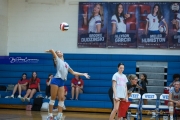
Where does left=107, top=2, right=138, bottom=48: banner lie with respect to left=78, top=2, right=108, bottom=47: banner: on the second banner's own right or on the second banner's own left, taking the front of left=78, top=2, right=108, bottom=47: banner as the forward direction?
on the second banner's own left

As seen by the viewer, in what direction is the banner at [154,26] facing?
toward the camera

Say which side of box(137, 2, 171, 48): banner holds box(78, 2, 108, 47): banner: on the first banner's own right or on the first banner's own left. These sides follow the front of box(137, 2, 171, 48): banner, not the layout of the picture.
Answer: on the first banner's own right

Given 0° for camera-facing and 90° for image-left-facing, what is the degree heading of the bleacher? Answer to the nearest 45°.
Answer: approximately 0°

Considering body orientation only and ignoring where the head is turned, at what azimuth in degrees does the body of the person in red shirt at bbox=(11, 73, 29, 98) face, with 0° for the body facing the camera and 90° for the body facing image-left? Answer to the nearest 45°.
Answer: approximately 45°

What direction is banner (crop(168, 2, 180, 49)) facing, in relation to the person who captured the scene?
facing the viewer

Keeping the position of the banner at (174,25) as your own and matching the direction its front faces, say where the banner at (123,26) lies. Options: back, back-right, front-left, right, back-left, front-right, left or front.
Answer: right

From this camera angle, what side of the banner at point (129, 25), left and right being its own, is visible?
front

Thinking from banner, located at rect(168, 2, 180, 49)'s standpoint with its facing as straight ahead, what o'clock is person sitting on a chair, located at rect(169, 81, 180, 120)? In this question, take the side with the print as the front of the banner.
The person sitting on a chair is roughly at 12 o'clock from the banner.

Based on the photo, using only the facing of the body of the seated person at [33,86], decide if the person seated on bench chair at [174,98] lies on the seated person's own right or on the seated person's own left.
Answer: on the seated person's own left

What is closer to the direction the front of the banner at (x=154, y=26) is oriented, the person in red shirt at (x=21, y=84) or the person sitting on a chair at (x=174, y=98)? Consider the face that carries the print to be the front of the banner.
the person sitting on a chair

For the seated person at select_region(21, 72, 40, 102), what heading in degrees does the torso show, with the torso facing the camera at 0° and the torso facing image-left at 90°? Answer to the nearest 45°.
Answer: approximately 45°
